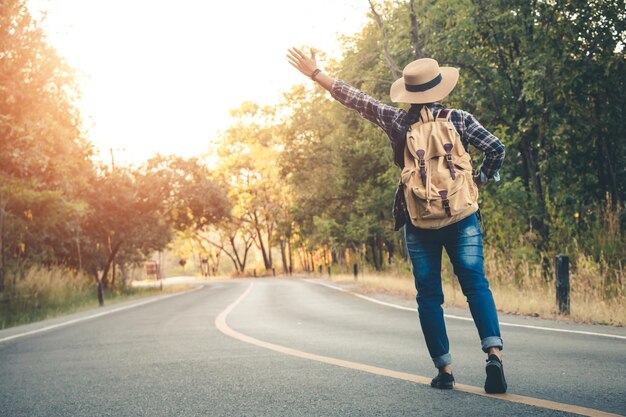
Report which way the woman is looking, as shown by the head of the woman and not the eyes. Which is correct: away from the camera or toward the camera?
away from the camera

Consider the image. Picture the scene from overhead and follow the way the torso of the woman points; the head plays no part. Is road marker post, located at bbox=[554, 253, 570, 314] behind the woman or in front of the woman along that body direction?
in front

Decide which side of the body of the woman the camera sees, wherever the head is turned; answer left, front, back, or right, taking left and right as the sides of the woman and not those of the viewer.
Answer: back

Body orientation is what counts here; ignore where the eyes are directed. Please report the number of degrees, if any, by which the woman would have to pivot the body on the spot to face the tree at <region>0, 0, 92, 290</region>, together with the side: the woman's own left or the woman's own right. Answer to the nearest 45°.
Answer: approximately 45° to the woman's own left
